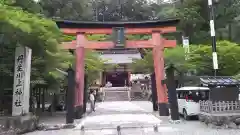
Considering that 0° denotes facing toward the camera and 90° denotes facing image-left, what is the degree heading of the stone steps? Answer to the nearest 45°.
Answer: approximately 0°
